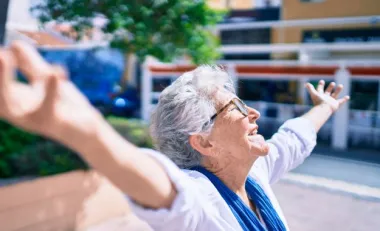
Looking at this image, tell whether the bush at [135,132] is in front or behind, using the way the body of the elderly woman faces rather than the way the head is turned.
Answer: behind

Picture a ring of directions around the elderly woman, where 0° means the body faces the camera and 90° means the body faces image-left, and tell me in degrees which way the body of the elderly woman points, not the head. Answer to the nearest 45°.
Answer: approximately 315°

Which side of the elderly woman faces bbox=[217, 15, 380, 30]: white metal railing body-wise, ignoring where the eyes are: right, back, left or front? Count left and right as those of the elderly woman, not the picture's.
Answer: left

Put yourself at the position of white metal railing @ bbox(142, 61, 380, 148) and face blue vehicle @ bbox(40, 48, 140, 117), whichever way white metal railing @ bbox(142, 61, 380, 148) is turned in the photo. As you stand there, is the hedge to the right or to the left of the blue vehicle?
left

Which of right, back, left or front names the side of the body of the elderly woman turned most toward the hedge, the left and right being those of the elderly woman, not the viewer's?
back

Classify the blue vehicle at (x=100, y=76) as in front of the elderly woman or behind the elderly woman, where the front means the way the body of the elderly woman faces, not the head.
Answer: behind

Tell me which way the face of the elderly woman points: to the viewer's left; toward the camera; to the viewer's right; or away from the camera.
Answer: to the viewer's right
